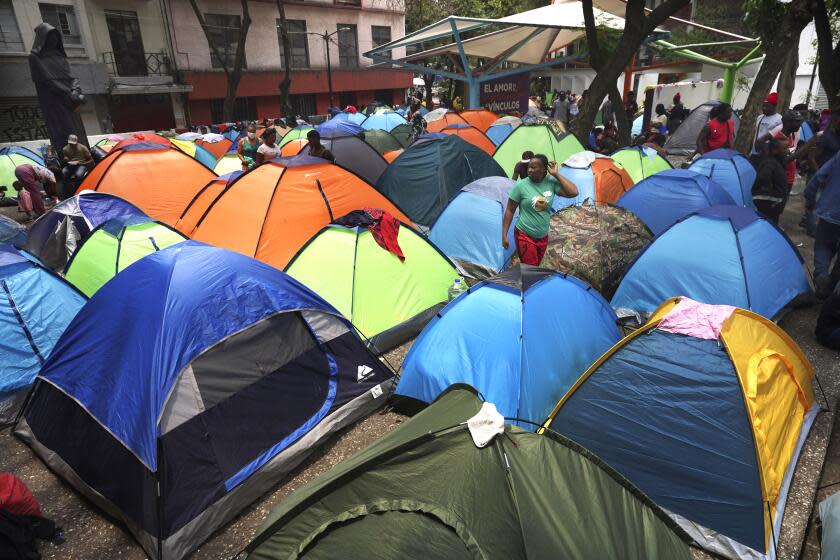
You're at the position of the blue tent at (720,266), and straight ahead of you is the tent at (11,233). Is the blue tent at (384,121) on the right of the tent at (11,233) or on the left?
right

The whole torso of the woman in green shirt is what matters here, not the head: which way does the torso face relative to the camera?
toward the camera

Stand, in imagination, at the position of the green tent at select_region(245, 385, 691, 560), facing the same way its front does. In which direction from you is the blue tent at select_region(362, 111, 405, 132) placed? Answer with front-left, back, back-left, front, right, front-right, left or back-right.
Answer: back-right

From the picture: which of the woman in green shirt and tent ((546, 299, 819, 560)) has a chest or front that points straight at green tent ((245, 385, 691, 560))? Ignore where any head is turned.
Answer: the woman in green shirt

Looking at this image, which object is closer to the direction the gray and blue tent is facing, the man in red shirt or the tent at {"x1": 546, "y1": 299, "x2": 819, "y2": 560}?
the tent

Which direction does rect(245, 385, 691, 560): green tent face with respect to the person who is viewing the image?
facing the viewer and to the left of the viewer
